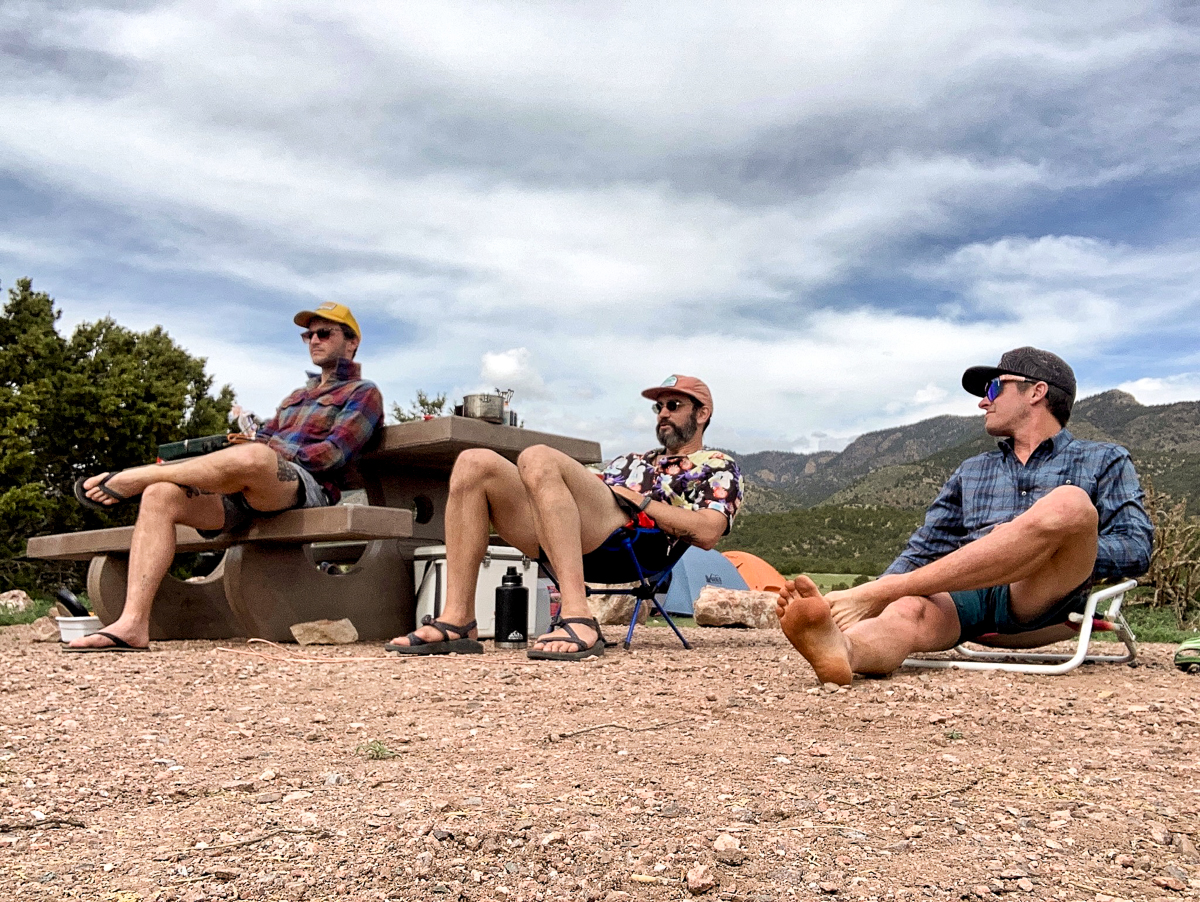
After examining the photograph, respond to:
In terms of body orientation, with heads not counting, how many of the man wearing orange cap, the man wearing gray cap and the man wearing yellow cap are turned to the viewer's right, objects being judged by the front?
0

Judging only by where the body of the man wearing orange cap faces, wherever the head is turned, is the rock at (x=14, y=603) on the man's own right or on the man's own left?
on the man's own right

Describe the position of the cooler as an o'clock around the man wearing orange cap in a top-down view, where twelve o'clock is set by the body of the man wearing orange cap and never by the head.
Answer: The cooler is roughly at 4 o'clock from the man wearing orange cap.

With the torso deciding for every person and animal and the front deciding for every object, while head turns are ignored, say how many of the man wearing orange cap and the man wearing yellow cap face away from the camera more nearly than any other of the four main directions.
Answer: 0

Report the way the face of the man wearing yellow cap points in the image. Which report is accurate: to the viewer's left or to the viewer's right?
to the viewer's left

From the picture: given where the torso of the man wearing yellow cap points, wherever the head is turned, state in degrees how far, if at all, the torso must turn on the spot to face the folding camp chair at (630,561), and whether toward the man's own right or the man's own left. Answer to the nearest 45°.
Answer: approximately 135° to the man's own left

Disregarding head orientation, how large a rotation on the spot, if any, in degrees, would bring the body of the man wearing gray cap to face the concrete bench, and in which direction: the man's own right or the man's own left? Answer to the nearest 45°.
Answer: approximately 45° to the man's own right

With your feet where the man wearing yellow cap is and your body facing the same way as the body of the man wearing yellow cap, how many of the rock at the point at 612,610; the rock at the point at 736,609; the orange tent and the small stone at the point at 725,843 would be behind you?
3

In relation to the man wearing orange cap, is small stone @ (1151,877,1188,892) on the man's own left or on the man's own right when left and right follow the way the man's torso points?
on the man's own left

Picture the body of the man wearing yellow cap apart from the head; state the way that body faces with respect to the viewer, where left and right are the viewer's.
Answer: facing the viewer and to the left of the viewer
